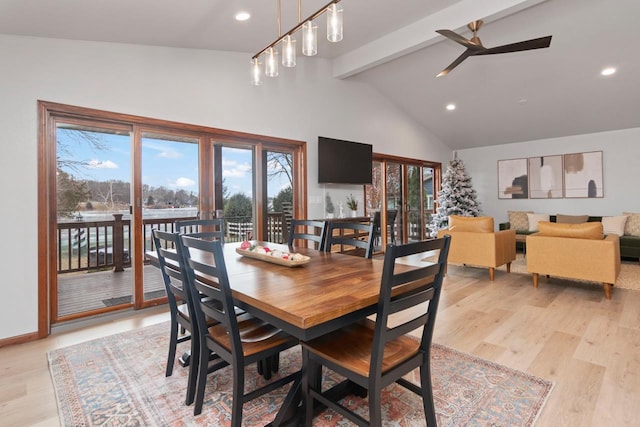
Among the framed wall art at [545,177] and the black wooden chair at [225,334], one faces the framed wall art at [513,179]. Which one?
the black wooden chair

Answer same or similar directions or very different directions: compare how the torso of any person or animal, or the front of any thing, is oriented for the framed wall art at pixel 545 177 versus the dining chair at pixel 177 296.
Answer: very different directions

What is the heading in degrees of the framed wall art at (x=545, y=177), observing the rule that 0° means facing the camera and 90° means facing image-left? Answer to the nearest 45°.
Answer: approximately 0°

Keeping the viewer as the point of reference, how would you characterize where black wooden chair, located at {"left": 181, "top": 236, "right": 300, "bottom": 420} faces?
facing away from the viewer and to the right of the viewer

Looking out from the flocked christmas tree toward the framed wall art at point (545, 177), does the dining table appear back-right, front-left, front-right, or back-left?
back-right

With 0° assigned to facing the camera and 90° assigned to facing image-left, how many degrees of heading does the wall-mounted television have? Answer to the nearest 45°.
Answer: approximately 315°
